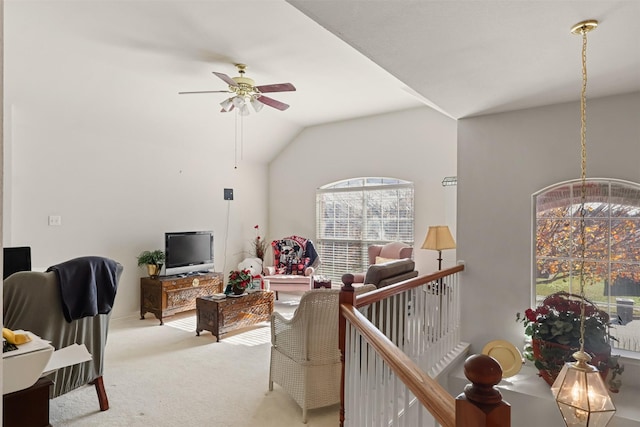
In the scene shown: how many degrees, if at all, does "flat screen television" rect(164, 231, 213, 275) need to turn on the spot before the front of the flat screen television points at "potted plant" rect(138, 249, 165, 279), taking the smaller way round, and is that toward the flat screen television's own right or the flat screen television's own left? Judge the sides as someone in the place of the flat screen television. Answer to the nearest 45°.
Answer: approximately 90° to the flat screen television's own right

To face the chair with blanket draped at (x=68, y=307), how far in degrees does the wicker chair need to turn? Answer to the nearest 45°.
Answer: approximately 45° to its left

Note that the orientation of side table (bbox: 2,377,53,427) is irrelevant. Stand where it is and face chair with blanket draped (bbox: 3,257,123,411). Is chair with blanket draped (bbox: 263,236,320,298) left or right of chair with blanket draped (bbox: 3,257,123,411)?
right

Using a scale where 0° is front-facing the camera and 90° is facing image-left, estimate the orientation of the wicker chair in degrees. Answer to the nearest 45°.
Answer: approximately 135°

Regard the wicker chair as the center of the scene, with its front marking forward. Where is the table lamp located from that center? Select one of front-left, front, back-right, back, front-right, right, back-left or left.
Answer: right

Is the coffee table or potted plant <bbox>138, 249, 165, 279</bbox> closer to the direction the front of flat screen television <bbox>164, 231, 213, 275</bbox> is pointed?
the coffee table

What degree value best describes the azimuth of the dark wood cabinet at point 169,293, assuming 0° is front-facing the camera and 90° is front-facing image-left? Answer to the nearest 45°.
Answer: approximately 315°

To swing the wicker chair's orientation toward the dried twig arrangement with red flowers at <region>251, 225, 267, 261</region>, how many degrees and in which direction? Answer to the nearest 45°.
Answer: approximately 45° to its right

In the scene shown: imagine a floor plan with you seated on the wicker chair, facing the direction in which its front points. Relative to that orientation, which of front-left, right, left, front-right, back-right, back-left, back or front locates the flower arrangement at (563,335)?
back-right

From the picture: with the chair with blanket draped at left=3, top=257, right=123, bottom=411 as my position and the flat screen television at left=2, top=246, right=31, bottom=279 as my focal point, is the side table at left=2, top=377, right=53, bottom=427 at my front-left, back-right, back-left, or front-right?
back-left
